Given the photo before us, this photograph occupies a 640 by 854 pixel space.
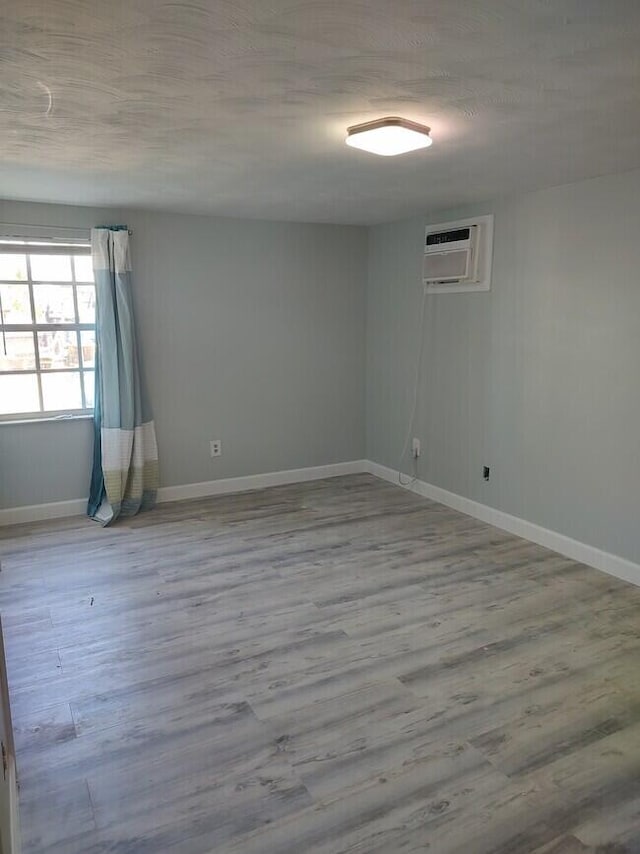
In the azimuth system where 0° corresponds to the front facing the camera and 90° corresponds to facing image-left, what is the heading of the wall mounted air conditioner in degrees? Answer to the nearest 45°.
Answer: approximately 45°

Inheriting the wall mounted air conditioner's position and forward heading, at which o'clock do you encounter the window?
The window is roughly at 1 o'clock from the wall mounted air conditioner.

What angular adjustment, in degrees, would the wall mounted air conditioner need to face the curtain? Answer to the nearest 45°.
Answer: approximately 45° to its right

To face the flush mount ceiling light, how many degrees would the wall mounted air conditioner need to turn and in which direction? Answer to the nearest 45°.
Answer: approximately 45° to its left
